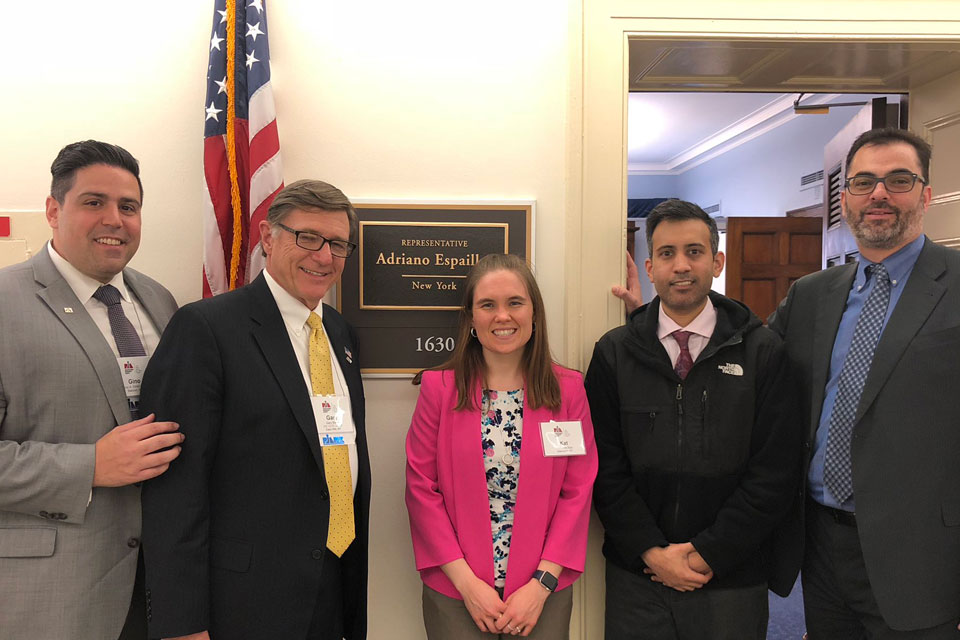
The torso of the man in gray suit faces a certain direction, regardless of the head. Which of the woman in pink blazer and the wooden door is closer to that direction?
the woman in pink blazer

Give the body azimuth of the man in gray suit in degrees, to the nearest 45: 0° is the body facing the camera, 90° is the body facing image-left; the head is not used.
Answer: approximately 315°

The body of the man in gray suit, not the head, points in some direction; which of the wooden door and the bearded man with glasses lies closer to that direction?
the bearded man with glasses

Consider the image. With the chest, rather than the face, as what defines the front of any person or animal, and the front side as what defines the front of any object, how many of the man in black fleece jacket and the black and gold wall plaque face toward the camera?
2

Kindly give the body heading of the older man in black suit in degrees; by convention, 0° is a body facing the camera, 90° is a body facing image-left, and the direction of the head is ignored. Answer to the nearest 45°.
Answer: approximately 315°

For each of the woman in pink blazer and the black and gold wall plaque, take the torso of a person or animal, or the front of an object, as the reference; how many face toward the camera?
2

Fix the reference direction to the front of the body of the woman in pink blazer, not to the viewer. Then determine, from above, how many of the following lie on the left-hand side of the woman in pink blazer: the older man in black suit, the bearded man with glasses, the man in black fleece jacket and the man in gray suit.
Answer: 2

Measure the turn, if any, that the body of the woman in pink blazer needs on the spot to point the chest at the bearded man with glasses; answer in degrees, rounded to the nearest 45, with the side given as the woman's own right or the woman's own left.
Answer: approximately 90° to the woman's own left
